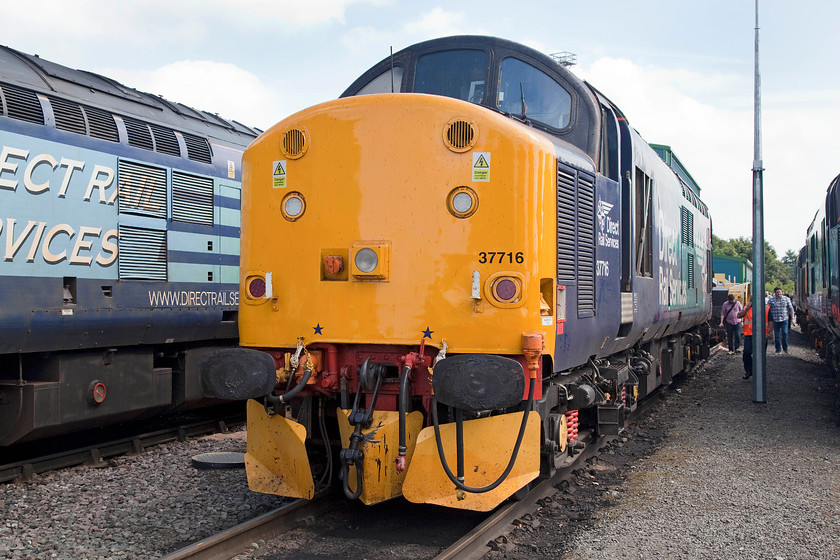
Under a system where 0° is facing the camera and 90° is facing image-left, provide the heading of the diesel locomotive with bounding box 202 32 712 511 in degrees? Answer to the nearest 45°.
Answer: approximately 45°

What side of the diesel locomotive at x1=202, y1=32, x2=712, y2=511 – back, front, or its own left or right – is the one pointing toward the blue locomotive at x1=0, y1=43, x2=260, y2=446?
right

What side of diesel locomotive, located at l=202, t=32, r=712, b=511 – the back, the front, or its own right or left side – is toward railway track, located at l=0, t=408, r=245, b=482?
right
